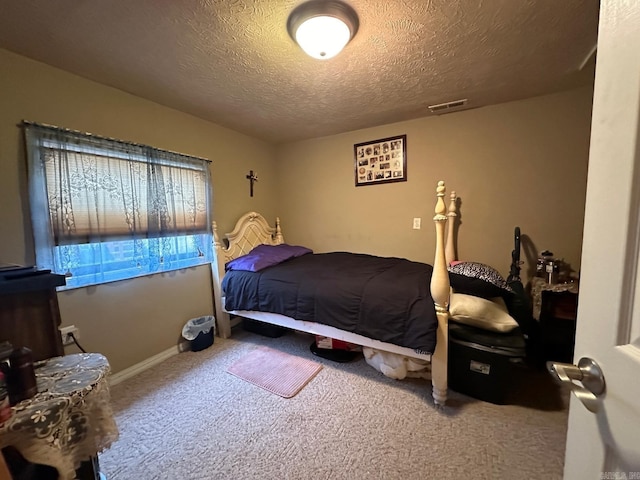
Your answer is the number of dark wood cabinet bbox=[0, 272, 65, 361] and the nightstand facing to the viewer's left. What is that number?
0

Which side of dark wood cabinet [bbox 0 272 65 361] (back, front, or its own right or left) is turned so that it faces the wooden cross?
left

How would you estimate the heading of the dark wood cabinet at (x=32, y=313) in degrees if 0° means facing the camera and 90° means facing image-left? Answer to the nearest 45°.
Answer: approximately 315°

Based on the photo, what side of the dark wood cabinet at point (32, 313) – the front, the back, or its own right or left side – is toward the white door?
front

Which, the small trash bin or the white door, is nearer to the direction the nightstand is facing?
the white door

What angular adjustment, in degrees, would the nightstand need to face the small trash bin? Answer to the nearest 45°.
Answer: approximately 45° to its right

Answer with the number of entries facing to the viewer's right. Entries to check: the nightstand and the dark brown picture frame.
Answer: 0

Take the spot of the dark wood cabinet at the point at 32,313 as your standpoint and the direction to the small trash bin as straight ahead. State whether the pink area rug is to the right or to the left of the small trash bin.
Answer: right

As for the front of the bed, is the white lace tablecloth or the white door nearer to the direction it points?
the white door
